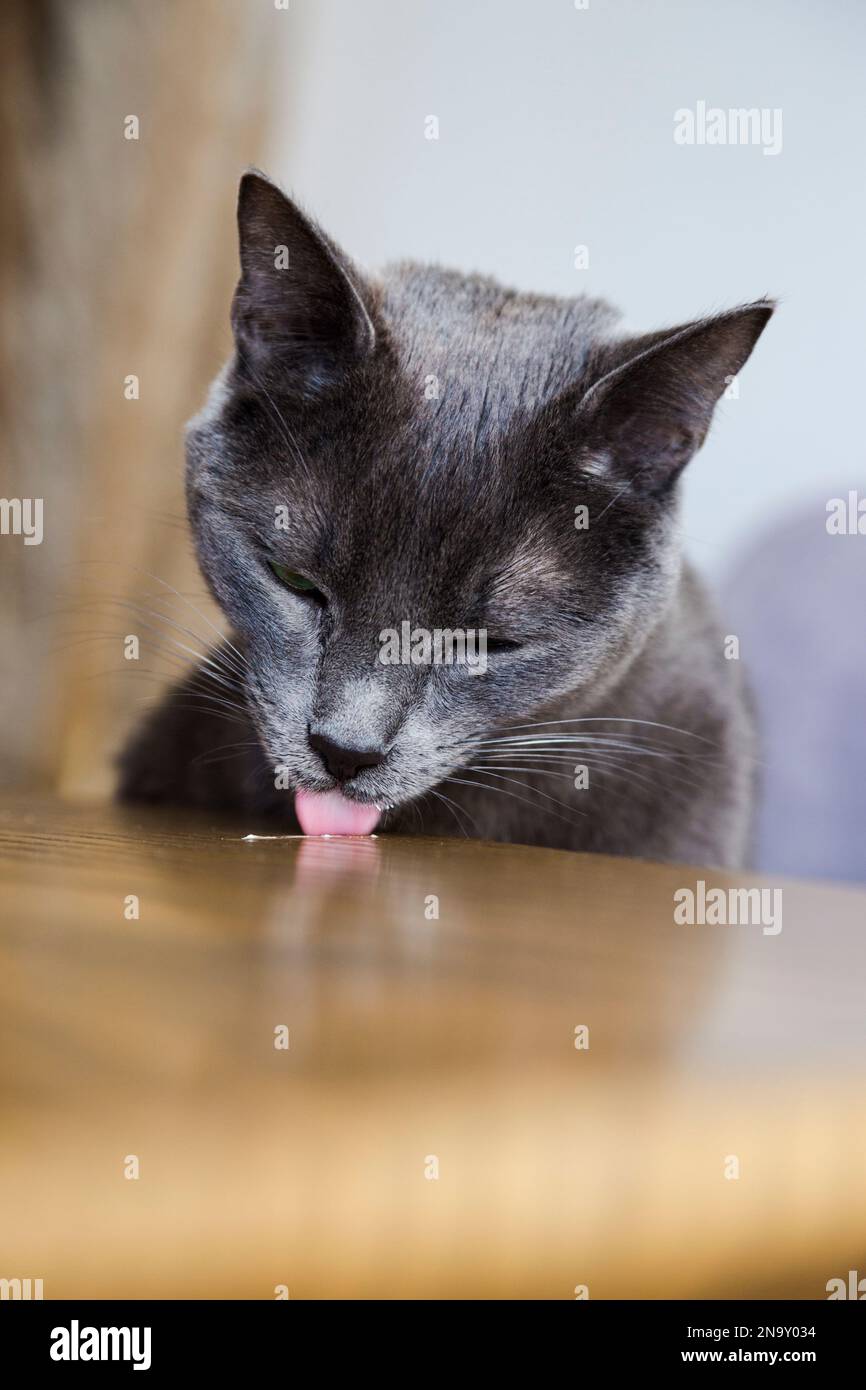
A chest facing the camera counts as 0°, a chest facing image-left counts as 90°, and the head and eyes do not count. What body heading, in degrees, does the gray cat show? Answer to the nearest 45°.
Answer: approximately 0°
